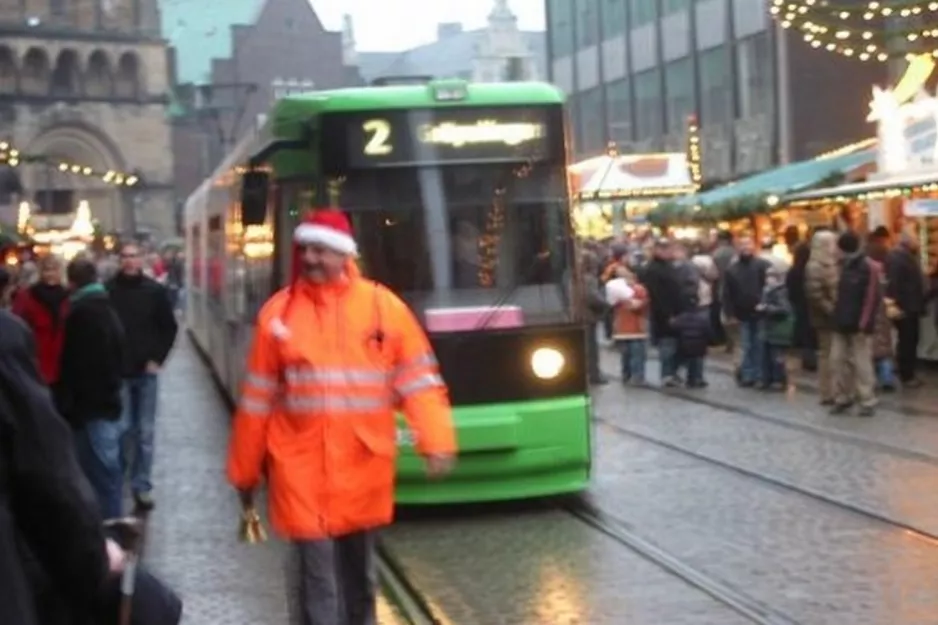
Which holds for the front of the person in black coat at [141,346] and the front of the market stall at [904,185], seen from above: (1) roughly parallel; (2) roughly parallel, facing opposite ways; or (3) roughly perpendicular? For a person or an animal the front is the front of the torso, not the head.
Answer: roughly perpendicular

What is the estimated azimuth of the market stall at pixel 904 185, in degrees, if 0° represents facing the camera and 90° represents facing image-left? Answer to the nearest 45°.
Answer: approximately 45°

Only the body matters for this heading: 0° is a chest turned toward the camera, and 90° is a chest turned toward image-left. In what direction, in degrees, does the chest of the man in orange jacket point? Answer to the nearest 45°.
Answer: approximately 0°

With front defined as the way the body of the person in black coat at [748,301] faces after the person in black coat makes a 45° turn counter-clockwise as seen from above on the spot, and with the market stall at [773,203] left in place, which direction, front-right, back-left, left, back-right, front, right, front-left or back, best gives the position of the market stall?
back-left

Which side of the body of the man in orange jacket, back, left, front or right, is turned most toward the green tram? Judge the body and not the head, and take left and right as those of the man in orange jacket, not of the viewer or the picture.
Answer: back
